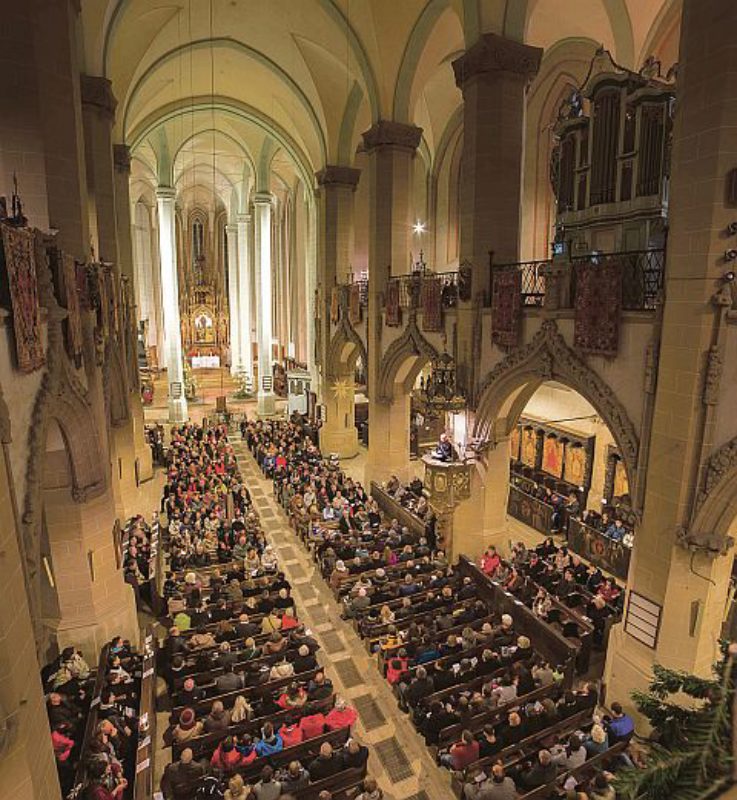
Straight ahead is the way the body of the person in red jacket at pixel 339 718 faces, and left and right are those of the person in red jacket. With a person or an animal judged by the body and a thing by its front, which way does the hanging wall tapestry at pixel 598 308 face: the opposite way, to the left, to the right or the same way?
to the left

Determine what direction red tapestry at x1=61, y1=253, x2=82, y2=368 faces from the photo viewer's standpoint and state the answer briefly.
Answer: facing to the right of the viewer

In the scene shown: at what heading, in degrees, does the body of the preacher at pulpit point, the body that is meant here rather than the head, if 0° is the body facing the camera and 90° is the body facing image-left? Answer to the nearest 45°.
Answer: approximately 45°

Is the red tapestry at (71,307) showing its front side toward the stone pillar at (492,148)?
yes

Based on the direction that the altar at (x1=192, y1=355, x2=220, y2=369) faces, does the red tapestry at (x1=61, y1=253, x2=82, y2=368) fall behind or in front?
in front

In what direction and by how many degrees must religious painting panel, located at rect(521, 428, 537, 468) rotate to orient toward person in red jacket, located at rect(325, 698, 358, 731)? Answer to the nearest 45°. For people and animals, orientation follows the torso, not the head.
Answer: approximately 45° to its left

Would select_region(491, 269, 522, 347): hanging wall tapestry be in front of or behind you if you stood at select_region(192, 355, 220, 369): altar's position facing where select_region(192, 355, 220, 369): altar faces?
in front

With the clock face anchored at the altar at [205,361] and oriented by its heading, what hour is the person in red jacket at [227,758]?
The person in red jacket is roughly at 12 o'clock from the altar.

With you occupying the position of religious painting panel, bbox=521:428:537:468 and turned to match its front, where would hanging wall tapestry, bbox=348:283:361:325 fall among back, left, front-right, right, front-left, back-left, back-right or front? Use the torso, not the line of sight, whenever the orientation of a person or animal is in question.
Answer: front-right

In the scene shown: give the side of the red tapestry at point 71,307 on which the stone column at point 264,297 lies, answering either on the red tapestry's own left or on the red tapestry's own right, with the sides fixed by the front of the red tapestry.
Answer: on the red tapestry's own left
